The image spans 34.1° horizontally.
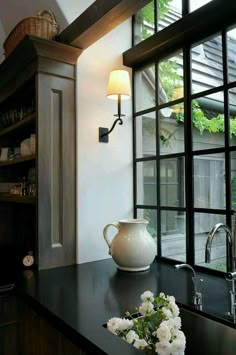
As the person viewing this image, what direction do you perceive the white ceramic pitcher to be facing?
facing to the right of the viewer

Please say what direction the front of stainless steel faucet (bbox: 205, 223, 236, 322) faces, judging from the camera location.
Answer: facing to the left of the viewer

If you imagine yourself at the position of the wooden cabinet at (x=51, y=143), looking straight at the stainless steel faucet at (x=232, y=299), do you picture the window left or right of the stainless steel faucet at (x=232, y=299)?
left

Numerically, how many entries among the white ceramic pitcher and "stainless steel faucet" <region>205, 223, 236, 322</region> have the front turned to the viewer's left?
1
